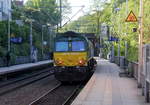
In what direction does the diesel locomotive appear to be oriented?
toward the camera

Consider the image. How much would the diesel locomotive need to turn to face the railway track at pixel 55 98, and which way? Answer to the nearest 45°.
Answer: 0° — it already faces it
